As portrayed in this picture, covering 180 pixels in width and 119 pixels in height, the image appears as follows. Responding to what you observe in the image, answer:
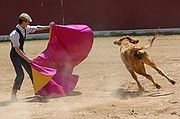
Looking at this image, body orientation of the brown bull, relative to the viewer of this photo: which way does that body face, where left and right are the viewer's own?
facing away from the viewer and to the left of the viewer
